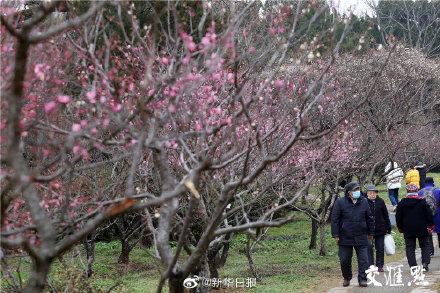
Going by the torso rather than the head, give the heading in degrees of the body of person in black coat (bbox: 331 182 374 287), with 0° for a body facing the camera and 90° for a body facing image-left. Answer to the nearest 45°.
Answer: approximately 0°

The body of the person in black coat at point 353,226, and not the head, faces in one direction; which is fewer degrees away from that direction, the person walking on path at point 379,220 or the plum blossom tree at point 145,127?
the plum blossom tree

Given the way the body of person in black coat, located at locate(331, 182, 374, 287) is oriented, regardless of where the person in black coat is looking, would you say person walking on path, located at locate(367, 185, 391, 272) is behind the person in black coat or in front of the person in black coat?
behind

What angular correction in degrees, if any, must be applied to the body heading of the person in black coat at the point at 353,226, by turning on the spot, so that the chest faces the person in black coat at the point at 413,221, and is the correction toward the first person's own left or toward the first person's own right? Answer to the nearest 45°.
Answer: approximately 135° to the first person's own left
